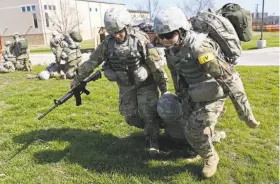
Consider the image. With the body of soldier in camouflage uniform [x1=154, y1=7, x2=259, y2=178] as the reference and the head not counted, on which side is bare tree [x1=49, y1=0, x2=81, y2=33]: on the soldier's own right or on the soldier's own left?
on the soldier's own right

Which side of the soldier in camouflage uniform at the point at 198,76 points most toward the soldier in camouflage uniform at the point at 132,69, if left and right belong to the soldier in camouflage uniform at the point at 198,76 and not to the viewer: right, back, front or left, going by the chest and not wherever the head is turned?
right

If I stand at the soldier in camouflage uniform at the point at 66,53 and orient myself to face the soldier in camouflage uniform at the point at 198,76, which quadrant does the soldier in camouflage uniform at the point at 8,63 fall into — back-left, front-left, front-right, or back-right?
back-right

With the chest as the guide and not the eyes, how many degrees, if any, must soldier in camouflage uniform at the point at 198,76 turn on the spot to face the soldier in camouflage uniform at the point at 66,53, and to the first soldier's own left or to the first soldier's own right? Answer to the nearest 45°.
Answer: approximately 90° to the first soldier's own right

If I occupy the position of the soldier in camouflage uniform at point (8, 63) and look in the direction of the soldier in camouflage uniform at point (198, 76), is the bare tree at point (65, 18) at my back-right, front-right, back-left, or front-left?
back-left

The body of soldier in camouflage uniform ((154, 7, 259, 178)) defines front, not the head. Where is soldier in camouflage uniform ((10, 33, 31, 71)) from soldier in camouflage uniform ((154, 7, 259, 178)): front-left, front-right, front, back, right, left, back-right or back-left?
right
